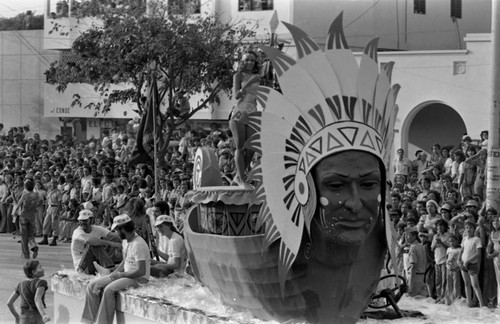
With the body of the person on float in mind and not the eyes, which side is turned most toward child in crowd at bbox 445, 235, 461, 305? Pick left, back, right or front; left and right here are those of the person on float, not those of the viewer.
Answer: left

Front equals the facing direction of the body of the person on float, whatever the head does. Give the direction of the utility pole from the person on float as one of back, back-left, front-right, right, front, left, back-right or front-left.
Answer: left

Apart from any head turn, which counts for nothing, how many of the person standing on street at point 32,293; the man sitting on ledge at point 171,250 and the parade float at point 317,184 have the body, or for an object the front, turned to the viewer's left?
1

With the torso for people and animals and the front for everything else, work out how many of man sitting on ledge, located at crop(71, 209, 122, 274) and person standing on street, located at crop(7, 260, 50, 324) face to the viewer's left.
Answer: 0

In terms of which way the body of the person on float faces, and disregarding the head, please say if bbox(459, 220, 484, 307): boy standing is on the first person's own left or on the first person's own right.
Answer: on the first person's own left

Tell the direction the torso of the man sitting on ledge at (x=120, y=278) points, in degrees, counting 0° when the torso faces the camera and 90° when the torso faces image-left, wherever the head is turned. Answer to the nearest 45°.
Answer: approximately 45°

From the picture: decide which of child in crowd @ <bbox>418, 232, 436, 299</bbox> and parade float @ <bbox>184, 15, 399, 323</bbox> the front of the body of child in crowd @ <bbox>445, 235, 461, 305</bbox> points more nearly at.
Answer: the parade float

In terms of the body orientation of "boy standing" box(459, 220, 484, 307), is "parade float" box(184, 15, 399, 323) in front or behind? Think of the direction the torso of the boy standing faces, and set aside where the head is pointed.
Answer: in front
